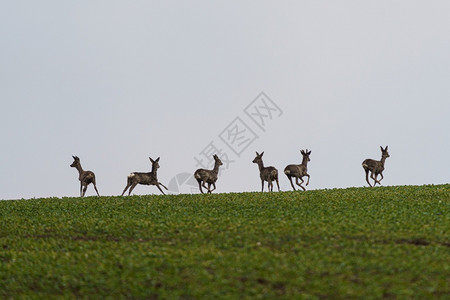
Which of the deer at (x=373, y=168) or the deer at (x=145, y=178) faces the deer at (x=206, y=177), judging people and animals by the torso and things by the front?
the deer at (x=145, y=178)

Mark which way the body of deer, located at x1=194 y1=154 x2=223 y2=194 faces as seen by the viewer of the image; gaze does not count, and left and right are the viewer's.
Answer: facing away from the viewer and to the right of the viewer

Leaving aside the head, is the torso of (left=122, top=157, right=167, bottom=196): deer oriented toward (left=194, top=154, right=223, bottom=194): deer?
yes

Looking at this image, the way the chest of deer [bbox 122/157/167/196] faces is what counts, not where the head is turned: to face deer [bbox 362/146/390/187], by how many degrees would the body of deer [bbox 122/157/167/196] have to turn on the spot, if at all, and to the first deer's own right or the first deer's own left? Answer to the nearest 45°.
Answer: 0° — it already faces it

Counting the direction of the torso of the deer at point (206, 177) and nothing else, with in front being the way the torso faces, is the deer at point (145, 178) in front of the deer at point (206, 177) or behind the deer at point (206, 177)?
behind

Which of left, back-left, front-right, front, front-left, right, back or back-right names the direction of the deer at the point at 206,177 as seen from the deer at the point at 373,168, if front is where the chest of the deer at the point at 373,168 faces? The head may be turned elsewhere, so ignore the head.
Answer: back

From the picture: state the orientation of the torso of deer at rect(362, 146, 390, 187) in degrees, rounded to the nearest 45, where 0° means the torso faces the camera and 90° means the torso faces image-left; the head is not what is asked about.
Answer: approximately 225°

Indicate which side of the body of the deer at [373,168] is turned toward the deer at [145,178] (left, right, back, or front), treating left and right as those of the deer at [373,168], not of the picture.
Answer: back

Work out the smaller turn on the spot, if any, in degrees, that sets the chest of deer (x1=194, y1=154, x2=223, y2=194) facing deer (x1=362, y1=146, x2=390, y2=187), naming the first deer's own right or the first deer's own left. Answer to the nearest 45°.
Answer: approximately 45° to the first deer's own right

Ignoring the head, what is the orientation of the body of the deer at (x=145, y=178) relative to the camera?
to the viewer's right
